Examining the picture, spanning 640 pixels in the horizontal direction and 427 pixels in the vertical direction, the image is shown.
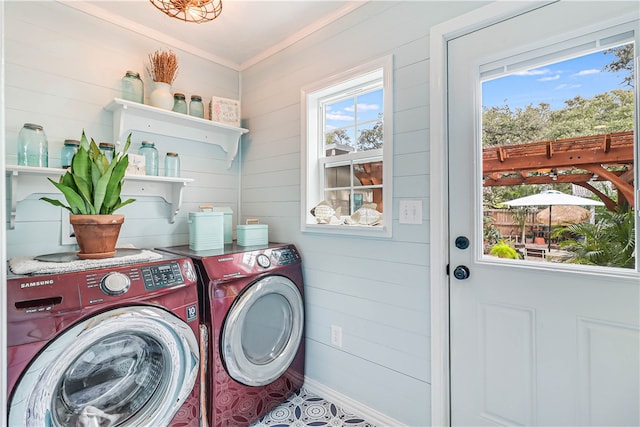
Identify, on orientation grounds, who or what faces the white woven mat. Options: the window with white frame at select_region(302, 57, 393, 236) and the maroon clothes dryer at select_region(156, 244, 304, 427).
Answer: the window with white frame

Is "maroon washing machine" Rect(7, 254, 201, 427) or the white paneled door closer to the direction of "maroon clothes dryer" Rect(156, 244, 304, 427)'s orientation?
the white paneled door

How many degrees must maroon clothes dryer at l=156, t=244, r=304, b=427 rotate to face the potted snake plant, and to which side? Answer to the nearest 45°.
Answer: approximately 135° to its right

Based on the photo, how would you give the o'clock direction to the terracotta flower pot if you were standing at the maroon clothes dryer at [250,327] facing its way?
The terracotta flower pot is roughly at 4 o'clock from the maroon clothes dryer.

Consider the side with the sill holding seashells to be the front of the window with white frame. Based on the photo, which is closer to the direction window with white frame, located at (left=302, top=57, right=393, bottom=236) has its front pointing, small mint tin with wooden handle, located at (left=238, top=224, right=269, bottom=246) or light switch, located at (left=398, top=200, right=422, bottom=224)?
the small mint tin with wooden handle

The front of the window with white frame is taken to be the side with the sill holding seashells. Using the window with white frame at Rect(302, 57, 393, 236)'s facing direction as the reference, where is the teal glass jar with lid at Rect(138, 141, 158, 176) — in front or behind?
in front

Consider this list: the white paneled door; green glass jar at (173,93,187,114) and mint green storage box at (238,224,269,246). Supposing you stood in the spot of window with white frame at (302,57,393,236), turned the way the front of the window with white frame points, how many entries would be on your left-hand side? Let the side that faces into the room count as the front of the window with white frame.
1

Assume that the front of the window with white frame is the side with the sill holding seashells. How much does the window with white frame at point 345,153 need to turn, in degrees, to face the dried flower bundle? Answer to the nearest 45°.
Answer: approximately 45° to its right

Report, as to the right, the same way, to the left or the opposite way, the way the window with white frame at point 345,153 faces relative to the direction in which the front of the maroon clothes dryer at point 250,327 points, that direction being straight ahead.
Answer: to the right

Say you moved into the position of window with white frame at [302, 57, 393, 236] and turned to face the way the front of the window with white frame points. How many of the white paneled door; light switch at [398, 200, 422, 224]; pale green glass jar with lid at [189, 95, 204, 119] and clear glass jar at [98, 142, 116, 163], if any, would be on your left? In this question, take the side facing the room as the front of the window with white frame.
2

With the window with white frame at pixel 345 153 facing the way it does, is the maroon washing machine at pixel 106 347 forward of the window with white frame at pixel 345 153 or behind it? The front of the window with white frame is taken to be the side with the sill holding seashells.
forward

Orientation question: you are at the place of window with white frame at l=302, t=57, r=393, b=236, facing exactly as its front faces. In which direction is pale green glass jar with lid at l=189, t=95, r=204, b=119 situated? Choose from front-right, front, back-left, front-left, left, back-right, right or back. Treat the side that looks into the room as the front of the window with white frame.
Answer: front-right

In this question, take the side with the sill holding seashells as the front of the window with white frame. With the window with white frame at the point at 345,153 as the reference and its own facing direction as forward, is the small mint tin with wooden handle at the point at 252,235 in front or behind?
in front

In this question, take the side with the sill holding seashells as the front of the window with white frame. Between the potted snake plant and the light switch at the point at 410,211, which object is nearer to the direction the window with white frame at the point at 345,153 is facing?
the potted snake plant

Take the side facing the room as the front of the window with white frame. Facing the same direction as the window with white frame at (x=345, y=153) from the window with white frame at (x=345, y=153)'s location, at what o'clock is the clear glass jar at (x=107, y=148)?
The clear glass jar is roughly at 1 o'clock from the window with white frame.

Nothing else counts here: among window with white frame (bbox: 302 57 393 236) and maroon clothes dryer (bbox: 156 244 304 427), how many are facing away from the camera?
0

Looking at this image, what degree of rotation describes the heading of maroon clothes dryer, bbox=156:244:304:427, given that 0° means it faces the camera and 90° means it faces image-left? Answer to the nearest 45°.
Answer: approximately 315°

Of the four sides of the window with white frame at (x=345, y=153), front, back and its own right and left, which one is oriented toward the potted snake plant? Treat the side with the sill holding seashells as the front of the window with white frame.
front
